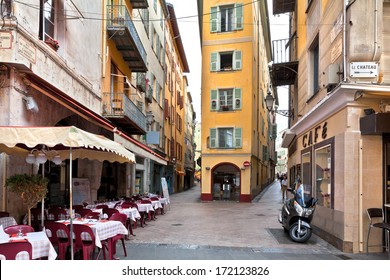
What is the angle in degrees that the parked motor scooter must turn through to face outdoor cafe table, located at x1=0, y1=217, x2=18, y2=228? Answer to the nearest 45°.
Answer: approximately 90° to its right

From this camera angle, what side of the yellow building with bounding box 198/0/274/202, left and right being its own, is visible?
front

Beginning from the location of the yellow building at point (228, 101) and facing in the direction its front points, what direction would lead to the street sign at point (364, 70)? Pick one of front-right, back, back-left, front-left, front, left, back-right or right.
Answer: front

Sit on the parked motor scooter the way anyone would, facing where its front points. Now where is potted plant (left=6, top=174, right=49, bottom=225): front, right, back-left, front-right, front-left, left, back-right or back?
right

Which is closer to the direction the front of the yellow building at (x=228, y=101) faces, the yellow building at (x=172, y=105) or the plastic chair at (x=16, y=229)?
the plastic chair

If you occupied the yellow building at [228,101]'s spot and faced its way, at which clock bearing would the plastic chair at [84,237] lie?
The plastic chair is roughly at 12 o'clock from the yellow building.

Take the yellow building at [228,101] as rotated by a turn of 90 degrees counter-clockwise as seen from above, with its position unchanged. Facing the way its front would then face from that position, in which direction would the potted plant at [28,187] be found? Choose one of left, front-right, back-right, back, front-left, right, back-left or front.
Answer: right
